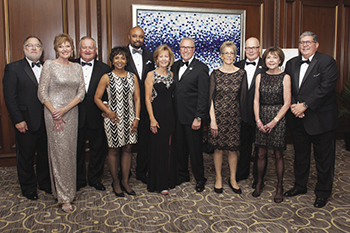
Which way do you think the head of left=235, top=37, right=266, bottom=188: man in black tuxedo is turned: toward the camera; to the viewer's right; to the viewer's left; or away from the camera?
toward the camera

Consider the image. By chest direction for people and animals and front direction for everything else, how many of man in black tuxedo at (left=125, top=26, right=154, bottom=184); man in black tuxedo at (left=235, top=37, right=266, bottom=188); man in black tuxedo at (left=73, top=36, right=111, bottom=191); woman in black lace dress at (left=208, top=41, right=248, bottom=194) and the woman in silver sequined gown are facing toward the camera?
5

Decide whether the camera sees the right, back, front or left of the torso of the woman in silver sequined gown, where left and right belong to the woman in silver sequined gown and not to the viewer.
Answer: front

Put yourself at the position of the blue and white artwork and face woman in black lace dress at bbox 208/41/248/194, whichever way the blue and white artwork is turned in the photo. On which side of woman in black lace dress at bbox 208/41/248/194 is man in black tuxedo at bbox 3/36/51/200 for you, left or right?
right

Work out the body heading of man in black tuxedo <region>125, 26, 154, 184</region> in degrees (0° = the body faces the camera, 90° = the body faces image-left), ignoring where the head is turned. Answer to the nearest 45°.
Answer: approximately 0°

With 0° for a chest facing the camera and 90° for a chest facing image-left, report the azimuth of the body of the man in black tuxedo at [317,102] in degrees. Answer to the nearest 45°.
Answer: approximately 45°

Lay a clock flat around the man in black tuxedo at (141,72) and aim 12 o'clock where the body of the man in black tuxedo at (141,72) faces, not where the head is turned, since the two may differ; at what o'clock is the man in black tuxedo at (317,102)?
the man in black tuxedo at (317,102) is roughly at 10 o'clock from the man in black tuxedo at (141,72).

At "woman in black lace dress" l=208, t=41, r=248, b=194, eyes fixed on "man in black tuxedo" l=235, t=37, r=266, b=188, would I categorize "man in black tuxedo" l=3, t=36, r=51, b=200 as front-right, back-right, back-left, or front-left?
back-left

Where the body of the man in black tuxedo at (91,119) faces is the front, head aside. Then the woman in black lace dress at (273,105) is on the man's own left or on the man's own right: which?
on the man's own left

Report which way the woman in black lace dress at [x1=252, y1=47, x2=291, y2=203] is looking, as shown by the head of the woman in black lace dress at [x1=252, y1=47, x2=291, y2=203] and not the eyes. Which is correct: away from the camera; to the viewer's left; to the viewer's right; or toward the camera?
toward the camera

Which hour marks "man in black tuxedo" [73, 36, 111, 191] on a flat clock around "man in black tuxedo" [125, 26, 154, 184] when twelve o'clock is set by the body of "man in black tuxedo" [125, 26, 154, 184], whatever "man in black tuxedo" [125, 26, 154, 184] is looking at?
"man in black tuxedo" [73, 36, 111, 191] is roughly at 2 o'clock from "man in black tuxedo" [125, 26, 154, 184].

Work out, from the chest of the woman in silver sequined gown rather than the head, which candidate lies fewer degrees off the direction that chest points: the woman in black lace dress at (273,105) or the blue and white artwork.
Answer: the woman in black lace dress

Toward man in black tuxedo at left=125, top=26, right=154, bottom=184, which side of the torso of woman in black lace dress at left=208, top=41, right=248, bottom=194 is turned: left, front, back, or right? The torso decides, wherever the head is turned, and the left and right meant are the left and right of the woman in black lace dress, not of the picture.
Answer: right

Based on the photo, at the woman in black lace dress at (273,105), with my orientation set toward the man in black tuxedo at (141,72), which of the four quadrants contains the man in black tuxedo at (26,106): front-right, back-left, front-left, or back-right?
front-left
